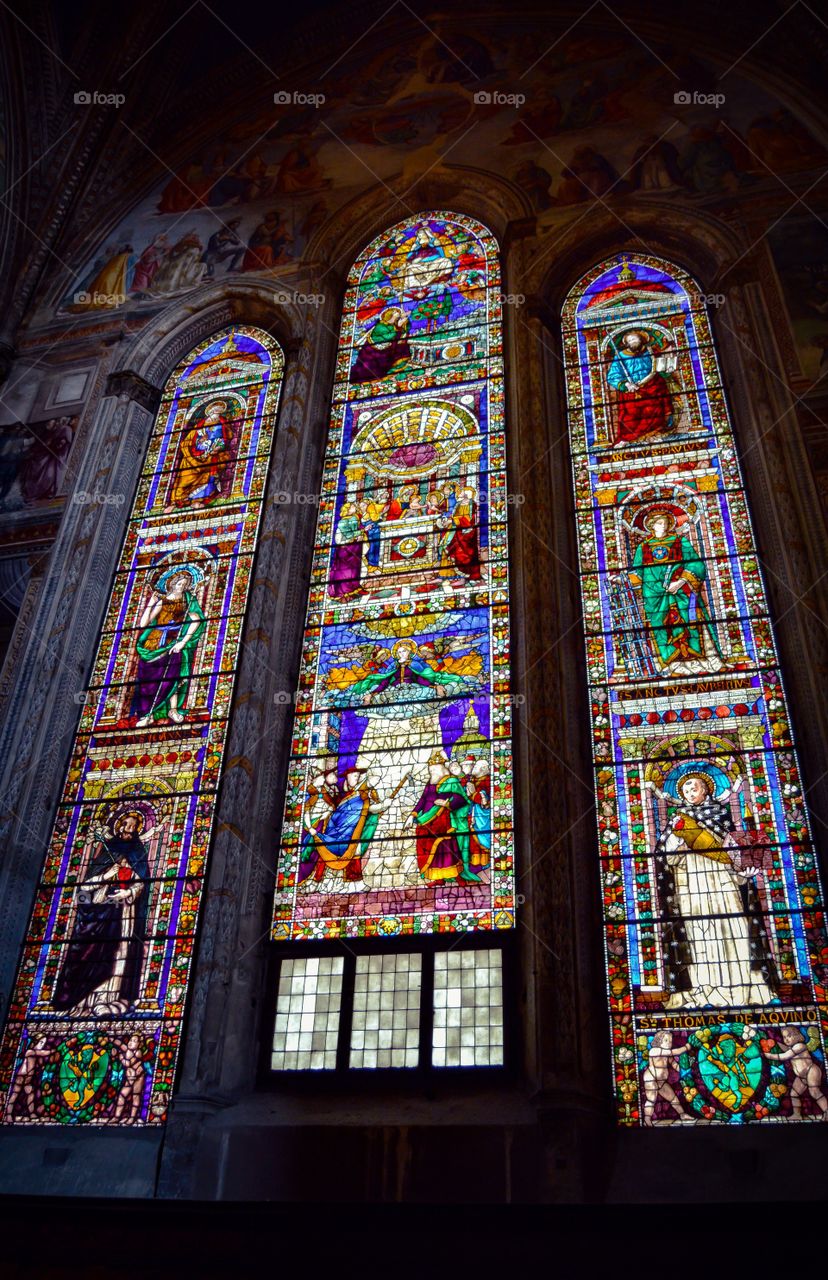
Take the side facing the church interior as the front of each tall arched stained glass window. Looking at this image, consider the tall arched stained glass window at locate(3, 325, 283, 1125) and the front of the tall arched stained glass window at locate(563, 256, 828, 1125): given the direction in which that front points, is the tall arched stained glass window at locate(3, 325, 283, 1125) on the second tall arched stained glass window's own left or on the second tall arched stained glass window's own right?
on the second tall arched stained glass window's own right

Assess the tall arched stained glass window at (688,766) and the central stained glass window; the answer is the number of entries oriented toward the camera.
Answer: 2

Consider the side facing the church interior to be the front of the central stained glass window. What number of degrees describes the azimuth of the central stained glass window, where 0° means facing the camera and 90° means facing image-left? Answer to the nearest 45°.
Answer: approximately 0°

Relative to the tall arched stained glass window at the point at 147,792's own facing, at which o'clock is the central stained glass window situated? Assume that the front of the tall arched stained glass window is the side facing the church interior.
The central stained glass window is roughly at 10 o'clock from the tall arched stained glass window.

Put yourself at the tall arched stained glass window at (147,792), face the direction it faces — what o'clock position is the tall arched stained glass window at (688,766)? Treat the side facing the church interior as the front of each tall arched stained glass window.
the tall arched stained glass window at (688,766) is roughly at 10 o'clock from the tall arched stained glass window at (147,792).

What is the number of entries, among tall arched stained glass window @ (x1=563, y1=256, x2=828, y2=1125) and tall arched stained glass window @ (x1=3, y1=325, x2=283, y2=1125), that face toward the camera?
2

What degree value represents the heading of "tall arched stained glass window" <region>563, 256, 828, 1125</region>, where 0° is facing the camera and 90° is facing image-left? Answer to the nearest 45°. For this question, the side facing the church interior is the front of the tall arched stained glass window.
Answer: approximately 0°
